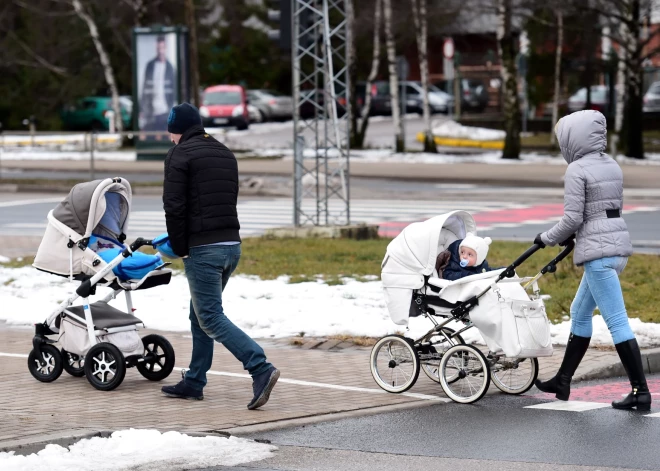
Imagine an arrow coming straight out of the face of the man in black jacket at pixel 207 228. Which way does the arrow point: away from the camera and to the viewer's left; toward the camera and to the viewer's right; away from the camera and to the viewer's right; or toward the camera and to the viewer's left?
away from the camera and to the viewer's left

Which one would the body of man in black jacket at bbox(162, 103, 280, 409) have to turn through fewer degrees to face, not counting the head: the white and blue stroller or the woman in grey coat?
the white and blue stroller

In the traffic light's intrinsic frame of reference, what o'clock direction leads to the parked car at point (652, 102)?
The parked car is roughly at 4 o'clock from the traffic light.

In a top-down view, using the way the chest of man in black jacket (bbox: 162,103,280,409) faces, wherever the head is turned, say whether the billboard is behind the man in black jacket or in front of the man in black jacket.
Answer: in front

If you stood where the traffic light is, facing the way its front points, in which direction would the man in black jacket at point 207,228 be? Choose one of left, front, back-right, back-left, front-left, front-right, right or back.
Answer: left

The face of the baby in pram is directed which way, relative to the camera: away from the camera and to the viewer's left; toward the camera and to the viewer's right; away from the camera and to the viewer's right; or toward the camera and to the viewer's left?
toward the camera and to the viewer's left

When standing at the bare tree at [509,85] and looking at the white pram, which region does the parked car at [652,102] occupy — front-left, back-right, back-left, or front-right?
back-left

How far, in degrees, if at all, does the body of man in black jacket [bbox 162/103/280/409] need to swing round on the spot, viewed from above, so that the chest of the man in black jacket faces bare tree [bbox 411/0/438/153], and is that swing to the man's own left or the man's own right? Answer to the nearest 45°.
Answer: approximately 45° to the man's own right

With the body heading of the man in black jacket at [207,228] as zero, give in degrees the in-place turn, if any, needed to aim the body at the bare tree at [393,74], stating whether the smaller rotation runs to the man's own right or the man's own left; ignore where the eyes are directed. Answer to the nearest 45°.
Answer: approximately 45° to the man's own right

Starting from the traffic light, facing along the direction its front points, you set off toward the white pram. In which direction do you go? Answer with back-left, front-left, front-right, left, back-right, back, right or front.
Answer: left

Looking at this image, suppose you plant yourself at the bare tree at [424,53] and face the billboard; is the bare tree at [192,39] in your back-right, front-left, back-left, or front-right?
front-right

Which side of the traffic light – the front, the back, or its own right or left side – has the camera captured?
left

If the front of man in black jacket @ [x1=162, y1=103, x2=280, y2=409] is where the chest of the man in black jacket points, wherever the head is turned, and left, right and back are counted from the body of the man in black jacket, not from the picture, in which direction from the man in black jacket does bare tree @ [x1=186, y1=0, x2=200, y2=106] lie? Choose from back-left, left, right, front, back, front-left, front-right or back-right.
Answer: front-right

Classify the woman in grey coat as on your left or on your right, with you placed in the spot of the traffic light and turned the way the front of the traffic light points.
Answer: on your left
